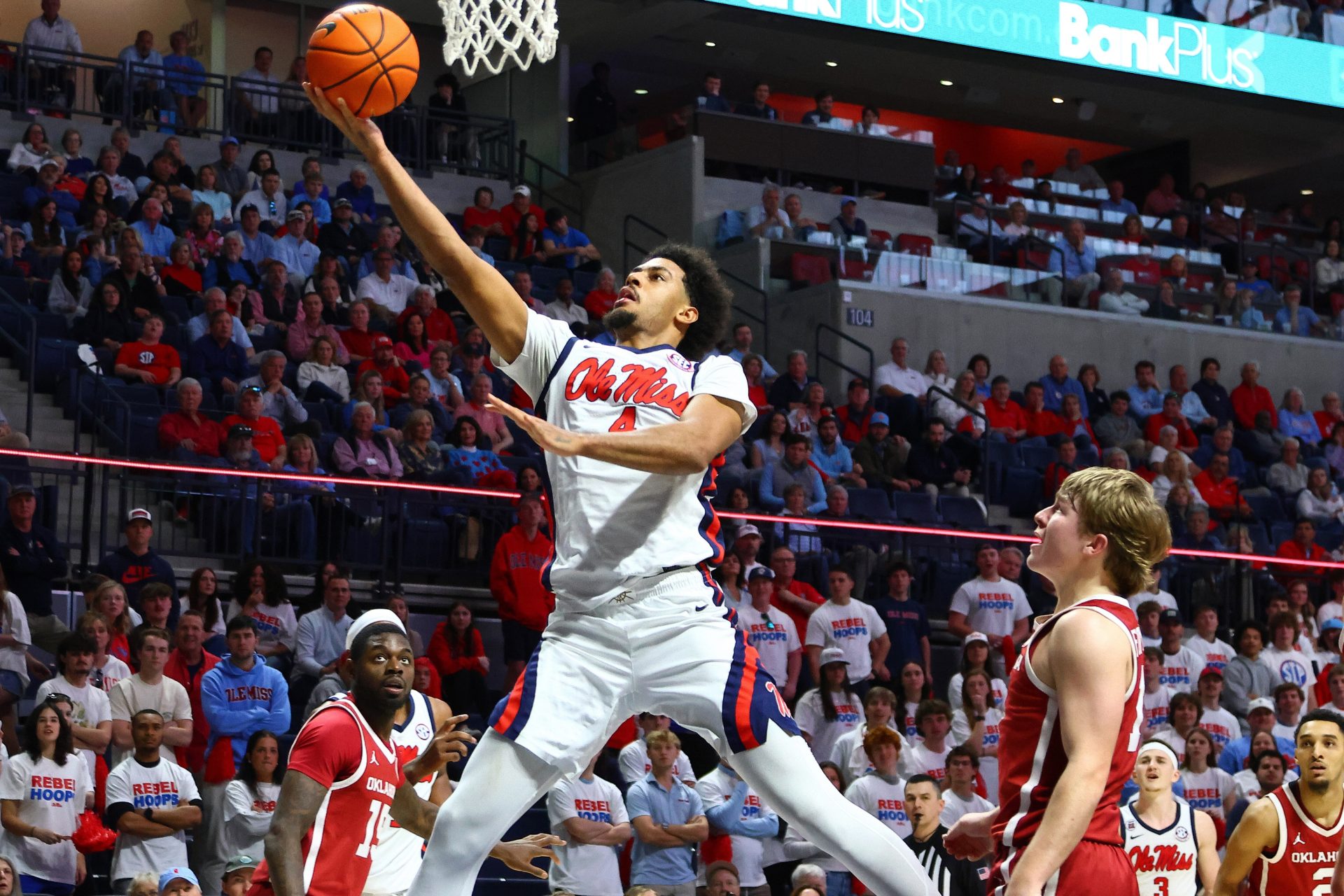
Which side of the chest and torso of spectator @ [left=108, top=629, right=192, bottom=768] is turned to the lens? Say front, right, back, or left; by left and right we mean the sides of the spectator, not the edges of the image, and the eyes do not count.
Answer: front

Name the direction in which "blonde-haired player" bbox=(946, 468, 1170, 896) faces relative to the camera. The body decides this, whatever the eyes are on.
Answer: to the viewer's left

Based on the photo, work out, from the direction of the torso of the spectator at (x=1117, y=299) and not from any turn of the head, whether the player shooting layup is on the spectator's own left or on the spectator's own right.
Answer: on the spectator's own right

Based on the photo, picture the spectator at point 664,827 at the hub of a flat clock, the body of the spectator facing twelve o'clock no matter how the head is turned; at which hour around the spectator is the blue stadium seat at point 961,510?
The blue stadium seat is roughly at 7 o'clock from the spectator.

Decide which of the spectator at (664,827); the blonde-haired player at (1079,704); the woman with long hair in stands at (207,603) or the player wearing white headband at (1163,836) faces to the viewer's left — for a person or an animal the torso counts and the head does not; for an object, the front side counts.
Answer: the blonde-haired player at (1079,704)

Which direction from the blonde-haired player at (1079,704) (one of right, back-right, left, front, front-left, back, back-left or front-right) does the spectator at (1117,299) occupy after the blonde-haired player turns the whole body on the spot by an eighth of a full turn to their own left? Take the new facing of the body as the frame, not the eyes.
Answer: back-right

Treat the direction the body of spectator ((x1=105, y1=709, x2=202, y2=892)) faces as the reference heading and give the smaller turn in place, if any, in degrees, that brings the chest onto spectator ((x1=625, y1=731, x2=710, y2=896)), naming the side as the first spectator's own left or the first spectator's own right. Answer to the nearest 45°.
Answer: approximately 90° to the first spectator's own left

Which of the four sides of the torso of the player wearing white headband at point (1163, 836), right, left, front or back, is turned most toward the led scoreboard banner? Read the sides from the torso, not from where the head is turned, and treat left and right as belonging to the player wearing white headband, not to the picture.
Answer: back

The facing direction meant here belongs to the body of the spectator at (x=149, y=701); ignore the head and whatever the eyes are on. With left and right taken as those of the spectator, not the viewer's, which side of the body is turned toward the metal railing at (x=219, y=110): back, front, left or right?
back

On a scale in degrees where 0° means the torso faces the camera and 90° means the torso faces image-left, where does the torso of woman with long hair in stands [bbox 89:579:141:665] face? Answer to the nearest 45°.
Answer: approximately 315°

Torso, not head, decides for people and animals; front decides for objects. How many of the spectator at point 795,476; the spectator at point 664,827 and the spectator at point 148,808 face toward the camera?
3

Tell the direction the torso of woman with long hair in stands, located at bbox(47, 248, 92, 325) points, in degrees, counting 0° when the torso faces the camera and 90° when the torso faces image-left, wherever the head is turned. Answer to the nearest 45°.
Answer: approximately 315°

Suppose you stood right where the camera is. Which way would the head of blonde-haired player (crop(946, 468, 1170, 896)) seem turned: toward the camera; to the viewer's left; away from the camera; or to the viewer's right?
to the viewer's left

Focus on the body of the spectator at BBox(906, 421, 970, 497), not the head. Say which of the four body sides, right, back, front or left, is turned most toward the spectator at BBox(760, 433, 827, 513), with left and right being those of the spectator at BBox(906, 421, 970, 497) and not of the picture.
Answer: right

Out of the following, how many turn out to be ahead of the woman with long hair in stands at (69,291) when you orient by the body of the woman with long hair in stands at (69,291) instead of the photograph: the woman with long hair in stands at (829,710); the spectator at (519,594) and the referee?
3
